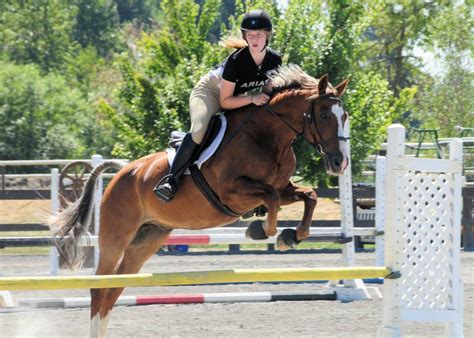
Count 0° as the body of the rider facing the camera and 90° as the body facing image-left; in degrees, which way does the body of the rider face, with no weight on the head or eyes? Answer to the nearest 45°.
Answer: approximately 315°

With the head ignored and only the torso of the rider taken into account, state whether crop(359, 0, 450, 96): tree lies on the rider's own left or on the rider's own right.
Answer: on the rider's own left

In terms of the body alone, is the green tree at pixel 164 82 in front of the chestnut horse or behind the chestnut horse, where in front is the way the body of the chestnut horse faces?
behind
